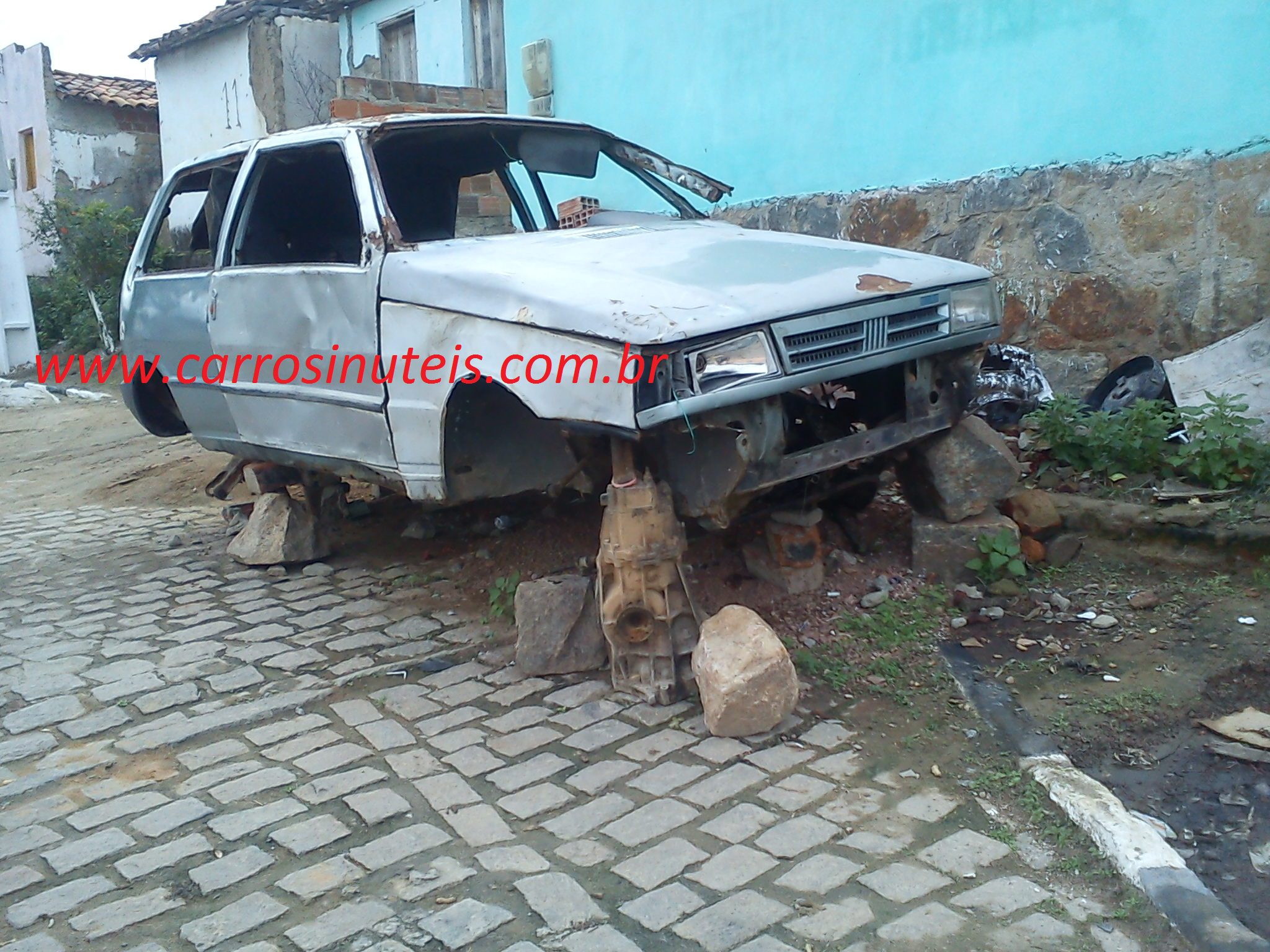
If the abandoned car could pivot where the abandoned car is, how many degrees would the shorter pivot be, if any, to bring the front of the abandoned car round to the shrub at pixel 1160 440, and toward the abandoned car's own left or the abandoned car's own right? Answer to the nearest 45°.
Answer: approximately 45° to the abandoned car's own left

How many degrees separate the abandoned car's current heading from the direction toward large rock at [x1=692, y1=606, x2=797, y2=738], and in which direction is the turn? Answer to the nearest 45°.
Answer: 0° — it already faces it

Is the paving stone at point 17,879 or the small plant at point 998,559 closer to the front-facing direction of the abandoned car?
the small plant

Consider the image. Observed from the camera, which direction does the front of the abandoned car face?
facing the viewer and to the right of the viewer

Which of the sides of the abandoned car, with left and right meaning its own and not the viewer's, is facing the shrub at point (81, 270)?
back

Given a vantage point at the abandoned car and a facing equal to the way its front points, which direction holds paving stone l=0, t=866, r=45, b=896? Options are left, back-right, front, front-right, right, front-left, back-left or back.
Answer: right
